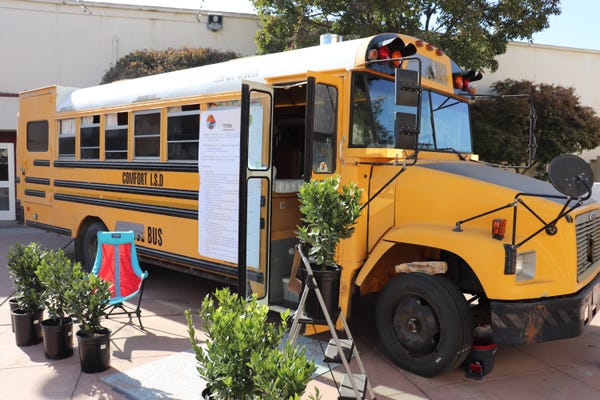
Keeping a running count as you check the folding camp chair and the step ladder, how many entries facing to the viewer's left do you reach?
0

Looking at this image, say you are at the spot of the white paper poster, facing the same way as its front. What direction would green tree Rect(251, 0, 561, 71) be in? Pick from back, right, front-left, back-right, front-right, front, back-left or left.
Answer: back

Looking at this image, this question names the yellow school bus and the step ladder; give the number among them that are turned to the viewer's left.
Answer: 0

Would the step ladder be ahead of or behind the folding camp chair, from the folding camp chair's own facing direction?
ahead

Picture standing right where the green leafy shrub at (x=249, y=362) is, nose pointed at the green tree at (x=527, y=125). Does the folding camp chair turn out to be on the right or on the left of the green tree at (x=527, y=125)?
left

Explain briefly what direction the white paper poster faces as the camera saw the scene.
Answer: facing the viewer and to the left of the viewer

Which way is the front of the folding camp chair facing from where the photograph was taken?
facing the viewer

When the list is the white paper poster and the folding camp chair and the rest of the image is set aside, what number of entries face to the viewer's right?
0

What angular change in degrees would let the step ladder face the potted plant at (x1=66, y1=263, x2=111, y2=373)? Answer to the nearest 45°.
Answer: approximately 135° to its right

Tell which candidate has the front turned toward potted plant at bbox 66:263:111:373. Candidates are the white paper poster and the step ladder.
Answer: the white paper poster
